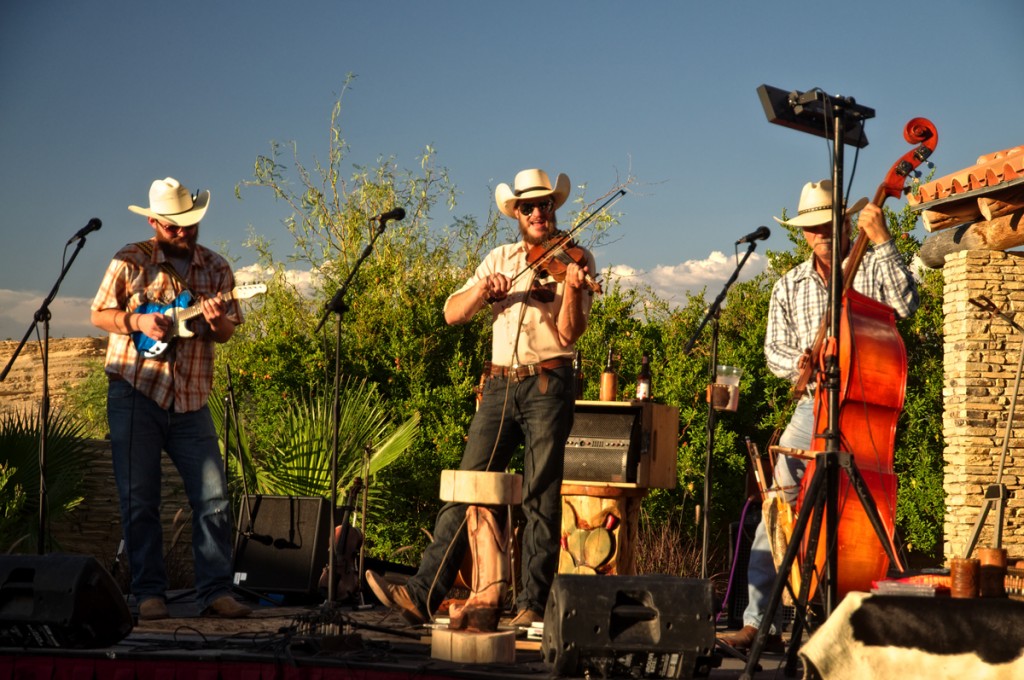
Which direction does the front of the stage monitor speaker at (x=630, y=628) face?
away from the camera

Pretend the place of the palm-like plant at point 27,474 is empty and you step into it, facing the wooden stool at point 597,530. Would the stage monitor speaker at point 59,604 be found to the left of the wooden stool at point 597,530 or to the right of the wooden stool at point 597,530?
right

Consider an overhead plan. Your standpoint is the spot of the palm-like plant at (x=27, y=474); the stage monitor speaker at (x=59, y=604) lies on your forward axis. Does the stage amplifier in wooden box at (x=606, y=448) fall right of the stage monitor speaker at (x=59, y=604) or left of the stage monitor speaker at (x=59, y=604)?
left

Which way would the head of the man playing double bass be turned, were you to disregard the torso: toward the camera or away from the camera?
toward the camera

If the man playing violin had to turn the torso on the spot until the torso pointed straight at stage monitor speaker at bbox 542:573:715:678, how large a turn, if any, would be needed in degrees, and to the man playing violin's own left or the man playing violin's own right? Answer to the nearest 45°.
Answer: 0° — they already face it

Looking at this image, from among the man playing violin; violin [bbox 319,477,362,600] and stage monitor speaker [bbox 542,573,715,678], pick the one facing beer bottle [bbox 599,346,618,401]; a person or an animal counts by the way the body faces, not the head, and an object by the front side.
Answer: the stage monitor speaker

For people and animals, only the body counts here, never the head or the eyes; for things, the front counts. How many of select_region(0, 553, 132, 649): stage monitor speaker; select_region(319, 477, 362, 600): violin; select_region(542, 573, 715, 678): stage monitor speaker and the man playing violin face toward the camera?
2

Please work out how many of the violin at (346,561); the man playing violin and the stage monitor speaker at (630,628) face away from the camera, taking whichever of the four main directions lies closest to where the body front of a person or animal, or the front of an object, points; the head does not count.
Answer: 1

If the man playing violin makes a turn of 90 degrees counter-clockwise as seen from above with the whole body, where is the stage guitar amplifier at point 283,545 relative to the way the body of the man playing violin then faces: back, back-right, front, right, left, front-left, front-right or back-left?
back-left

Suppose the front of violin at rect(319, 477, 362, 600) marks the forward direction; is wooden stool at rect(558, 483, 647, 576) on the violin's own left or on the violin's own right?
on the violin's own left

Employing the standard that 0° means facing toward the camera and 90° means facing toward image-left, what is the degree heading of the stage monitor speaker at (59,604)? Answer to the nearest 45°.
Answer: approximately 225°

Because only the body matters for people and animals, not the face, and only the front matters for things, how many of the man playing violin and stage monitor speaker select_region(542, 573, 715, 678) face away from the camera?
1

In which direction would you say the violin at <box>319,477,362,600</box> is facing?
toward the camera

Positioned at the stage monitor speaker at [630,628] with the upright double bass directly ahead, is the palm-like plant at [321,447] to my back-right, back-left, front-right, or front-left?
front-left

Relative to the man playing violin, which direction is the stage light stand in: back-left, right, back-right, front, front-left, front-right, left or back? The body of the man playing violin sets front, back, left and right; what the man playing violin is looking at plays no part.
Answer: front-left

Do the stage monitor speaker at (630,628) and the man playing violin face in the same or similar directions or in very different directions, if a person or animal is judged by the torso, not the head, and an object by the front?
very different directions

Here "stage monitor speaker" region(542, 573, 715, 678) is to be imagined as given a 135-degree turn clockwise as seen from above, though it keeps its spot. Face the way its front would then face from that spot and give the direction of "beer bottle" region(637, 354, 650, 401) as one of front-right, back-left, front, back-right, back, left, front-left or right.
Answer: back-left

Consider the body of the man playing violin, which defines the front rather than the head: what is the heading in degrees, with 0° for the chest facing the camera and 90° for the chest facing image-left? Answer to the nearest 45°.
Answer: approximately 0°
